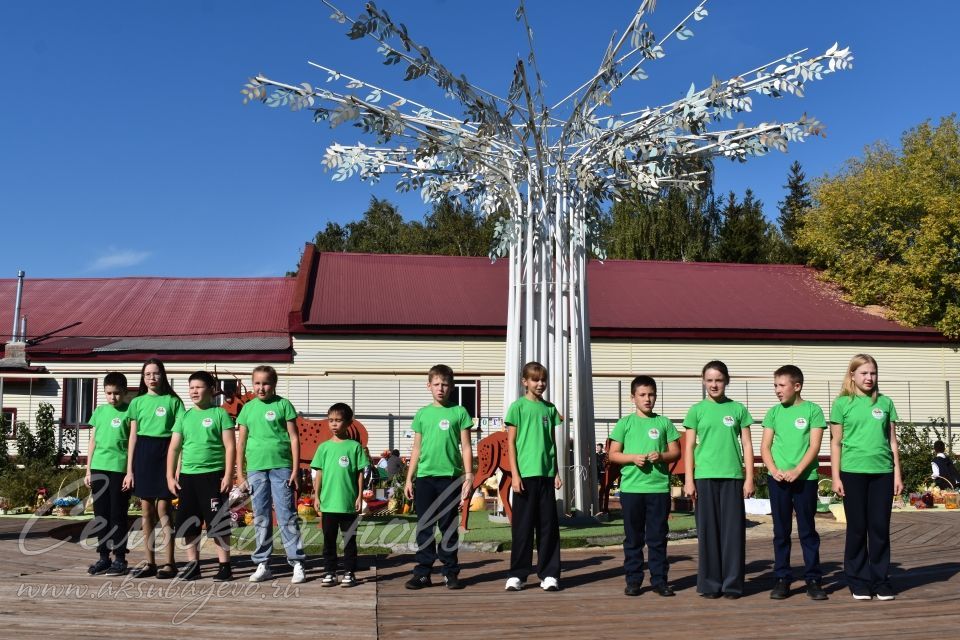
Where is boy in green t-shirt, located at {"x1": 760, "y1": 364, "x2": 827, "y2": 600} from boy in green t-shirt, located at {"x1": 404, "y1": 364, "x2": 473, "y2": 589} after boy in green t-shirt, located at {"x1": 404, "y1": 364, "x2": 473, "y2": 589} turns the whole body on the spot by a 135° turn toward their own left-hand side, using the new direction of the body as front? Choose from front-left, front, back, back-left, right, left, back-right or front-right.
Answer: front-right

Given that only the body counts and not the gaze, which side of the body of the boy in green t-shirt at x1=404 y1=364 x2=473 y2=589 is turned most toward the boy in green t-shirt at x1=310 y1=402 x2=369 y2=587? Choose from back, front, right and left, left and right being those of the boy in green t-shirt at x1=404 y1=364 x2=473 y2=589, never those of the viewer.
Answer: right

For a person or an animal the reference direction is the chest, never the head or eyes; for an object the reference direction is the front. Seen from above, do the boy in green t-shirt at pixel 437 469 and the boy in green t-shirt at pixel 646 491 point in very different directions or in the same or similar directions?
same or similar directions

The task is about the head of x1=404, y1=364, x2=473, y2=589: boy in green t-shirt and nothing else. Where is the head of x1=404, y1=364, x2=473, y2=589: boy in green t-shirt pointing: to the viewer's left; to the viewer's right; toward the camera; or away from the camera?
toward the camera

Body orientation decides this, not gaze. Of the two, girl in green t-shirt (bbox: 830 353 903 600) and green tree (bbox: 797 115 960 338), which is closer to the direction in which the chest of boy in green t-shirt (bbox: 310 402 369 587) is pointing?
the girl in green t-shirt

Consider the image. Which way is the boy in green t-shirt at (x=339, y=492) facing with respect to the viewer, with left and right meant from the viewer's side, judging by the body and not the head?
facing the viewer

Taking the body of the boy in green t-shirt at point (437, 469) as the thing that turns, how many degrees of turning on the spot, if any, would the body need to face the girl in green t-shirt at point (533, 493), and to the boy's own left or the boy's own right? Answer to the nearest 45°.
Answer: approximately 90° to the boy's own left

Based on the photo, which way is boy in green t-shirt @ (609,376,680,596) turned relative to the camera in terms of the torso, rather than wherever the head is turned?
toward the camera

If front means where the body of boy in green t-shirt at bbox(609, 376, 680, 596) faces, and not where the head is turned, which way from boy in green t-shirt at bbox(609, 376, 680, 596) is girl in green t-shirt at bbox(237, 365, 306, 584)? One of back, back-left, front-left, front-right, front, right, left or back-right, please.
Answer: right

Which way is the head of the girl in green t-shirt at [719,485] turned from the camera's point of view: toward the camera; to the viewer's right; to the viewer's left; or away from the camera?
toward the camera

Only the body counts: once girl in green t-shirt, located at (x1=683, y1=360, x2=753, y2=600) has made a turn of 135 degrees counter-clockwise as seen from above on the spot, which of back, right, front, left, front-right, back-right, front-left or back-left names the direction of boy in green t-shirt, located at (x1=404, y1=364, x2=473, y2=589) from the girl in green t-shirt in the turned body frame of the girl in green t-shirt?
back-left

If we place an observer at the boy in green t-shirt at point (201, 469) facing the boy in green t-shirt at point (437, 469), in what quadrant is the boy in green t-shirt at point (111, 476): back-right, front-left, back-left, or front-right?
back-left

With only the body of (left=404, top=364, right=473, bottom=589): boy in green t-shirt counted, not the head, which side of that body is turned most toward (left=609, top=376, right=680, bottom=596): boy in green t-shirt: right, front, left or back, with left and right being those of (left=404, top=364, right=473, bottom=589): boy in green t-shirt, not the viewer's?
left

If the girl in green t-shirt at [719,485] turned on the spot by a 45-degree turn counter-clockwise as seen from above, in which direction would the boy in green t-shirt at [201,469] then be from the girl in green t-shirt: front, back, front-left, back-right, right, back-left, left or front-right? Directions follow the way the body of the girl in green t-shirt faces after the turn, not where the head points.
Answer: back-right

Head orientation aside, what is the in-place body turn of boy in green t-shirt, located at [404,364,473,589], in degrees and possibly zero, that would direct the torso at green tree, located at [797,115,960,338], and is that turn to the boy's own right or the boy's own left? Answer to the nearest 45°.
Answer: approximately 135° to the boy's own left

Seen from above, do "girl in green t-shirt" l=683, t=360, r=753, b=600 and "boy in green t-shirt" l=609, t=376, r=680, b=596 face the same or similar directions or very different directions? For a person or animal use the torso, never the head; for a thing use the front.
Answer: same or similar directions

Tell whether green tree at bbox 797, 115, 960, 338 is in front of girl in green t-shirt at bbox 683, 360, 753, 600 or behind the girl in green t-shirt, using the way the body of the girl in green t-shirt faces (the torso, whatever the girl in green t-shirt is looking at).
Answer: behind

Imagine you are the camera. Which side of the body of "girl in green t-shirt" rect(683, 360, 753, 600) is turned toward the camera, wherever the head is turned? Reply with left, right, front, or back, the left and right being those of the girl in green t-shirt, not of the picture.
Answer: front
